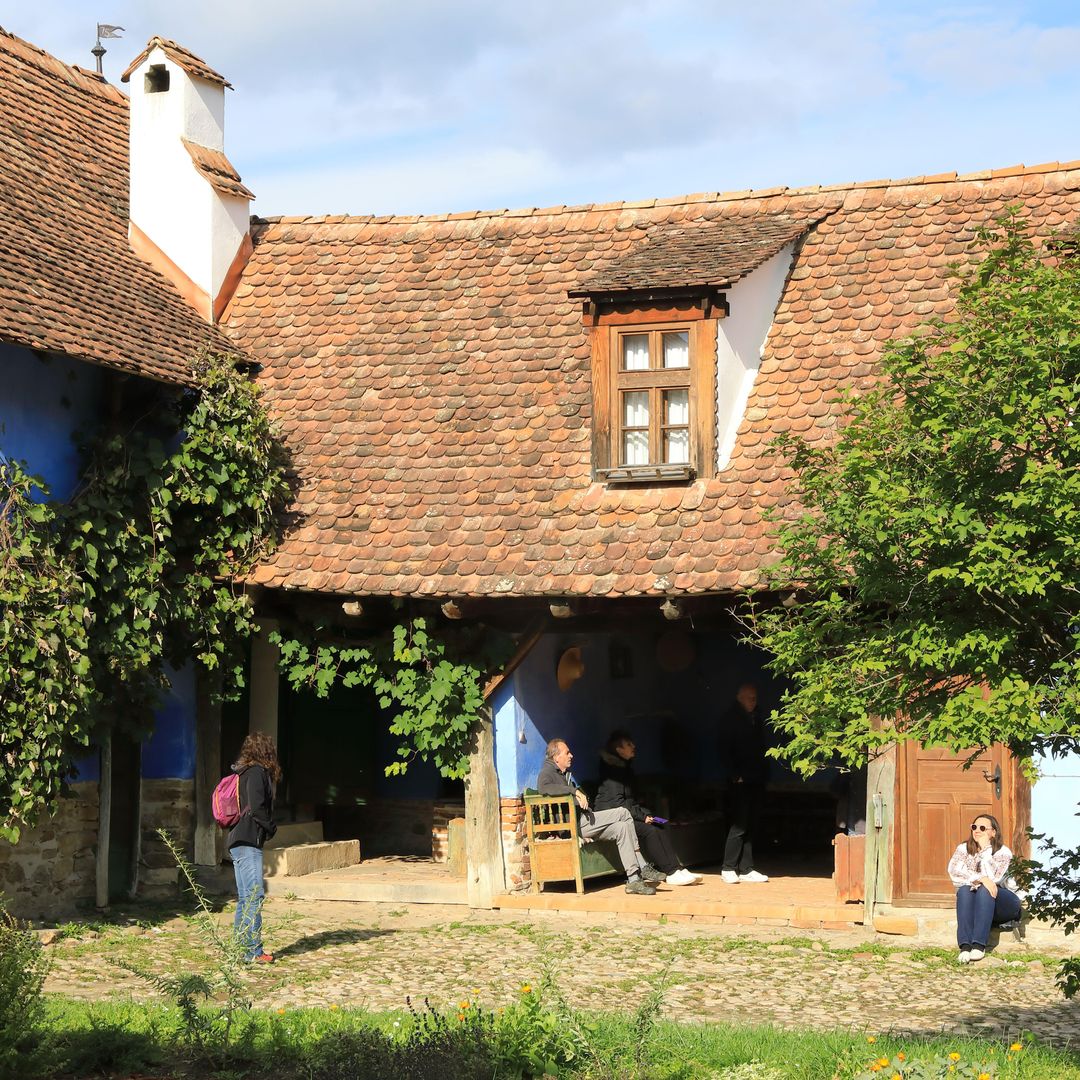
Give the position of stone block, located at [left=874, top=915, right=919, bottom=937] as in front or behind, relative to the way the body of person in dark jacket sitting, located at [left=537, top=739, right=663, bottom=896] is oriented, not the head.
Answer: in front

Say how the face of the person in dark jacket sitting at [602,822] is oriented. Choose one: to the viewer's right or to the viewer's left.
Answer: to the viewer's right

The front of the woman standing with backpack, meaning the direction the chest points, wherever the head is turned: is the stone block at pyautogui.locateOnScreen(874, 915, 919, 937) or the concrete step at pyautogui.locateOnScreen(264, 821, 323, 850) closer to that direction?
the stone block

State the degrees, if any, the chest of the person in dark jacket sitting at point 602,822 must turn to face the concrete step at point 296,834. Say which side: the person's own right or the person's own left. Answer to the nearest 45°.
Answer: approximately 135° to the person's own left

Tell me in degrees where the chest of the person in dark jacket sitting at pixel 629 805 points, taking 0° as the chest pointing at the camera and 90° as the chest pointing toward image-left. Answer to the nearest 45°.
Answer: approximately 270°

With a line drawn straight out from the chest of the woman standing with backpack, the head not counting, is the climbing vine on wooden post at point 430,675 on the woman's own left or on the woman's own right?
on the woman's own left

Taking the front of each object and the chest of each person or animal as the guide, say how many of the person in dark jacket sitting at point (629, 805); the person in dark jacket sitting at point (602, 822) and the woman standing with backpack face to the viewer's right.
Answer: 3

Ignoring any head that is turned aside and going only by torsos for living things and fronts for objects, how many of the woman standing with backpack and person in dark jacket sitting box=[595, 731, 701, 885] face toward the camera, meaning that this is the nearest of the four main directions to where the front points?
0

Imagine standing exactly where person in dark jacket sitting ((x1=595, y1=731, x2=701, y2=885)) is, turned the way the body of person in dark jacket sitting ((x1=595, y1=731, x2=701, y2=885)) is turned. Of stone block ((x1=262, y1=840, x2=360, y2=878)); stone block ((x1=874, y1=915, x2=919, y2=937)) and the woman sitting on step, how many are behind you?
1

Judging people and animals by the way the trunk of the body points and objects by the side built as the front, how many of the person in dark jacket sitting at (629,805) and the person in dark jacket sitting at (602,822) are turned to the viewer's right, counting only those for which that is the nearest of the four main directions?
2
